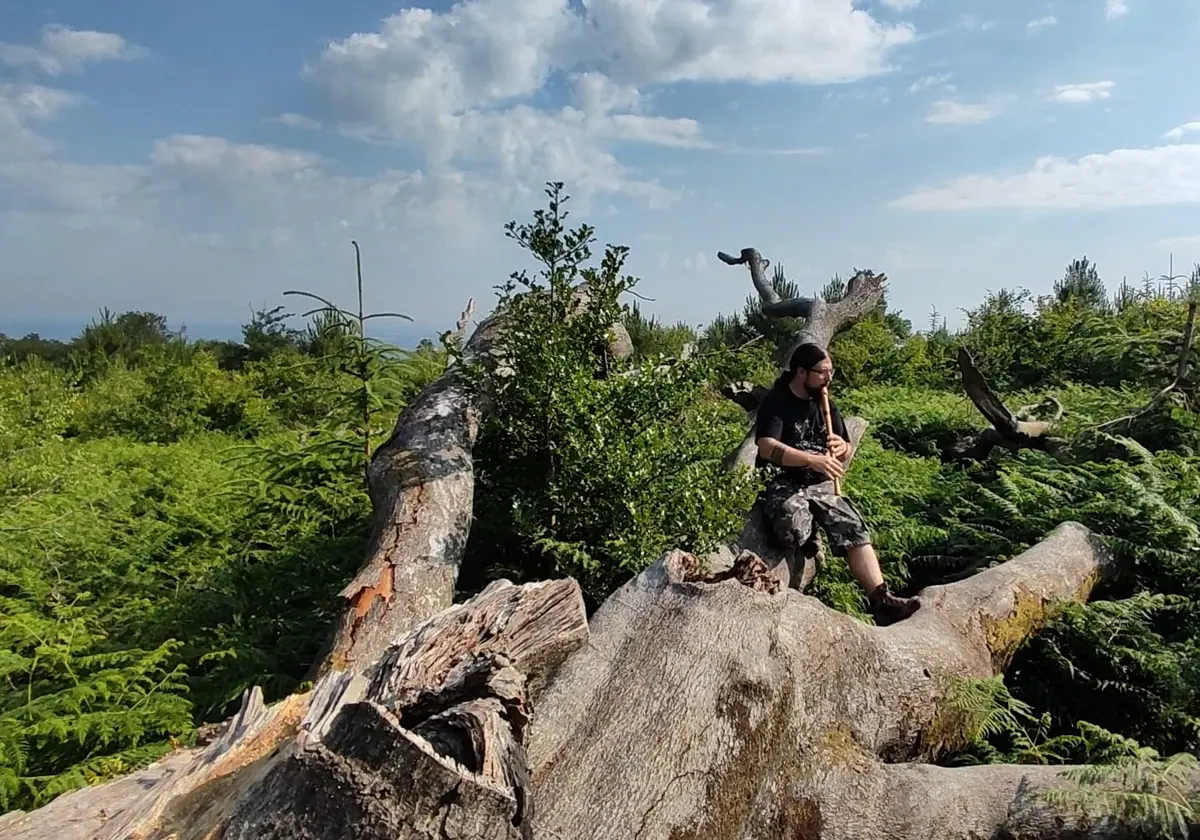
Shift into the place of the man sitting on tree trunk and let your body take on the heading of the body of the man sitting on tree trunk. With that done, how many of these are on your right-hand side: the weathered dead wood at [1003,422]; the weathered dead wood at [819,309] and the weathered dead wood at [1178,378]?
0

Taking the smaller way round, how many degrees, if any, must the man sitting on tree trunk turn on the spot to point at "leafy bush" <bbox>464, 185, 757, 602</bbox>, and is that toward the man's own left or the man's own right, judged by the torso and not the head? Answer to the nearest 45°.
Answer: approximately 90° to the man's own right

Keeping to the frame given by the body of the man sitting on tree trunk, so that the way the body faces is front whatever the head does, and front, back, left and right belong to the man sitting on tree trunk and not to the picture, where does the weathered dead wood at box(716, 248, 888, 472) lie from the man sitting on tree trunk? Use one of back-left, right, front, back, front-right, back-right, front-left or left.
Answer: back-left

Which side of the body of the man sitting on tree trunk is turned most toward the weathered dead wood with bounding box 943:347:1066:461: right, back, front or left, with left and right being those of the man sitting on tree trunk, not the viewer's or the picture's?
left

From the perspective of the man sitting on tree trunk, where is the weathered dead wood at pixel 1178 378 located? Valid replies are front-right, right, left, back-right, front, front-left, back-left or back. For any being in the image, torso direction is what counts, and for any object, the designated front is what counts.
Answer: left

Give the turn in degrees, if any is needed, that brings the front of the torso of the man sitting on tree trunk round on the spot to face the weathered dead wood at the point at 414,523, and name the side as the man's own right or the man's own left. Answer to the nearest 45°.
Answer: approximately 90° to the man's own right

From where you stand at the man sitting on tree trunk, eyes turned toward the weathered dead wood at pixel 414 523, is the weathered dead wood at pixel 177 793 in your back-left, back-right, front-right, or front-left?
front-left

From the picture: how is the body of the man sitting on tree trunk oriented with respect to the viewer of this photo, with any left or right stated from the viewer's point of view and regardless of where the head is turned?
facing the viewer and to the right of the viewer

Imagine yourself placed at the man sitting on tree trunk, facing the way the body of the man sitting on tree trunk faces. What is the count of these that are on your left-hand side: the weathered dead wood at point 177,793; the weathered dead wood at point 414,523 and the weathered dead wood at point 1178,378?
1

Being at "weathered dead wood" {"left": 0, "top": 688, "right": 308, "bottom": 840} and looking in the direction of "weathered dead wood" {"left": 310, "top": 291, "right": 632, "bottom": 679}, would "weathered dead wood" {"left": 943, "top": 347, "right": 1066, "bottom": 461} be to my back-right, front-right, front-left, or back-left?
front-right

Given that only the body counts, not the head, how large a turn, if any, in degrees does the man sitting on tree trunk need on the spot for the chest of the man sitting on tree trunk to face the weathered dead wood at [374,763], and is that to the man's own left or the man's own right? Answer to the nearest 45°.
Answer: approximately 45° to the man's own right

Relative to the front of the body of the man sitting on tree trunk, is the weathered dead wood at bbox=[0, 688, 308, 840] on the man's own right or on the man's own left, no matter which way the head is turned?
on the man's own right
